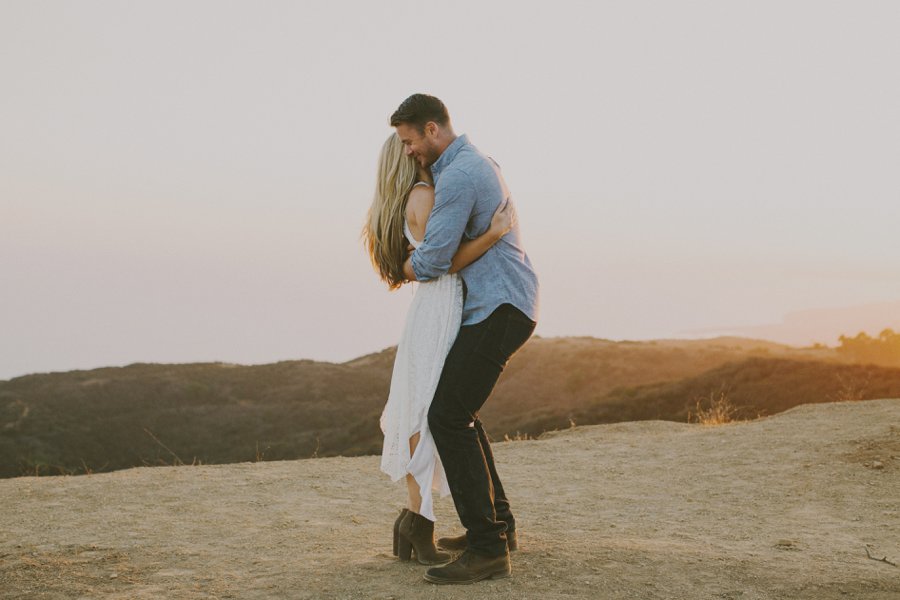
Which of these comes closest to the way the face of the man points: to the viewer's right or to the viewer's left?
to the viewer's left

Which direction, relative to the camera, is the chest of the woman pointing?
to the viewer's right

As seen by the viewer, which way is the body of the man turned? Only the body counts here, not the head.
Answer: to the viewer's left

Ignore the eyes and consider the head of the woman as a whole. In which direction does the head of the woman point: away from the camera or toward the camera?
away from the camera

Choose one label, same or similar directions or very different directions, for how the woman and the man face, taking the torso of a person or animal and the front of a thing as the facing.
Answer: very different directions
